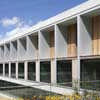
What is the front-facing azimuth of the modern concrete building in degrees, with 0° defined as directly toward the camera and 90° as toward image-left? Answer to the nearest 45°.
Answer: approximately 45°
